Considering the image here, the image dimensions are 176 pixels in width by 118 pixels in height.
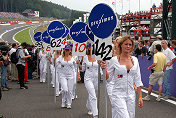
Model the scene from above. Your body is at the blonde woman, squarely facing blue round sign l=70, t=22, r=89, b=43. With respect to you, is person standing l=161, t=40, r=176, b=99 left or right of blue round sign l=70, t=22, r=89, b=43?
right

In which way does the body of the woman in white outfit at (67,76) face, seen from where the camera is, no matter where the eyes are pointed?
toward the camera

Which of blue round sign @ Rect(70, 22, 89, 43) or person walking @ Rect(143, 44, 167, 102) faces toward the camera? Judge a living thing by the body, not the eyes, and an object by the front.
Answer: the blue round sign

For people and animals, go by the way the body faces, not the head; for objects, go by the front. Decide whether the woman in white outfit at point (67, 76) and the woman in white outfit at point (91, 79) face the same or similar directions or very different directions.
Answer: same or similar directions

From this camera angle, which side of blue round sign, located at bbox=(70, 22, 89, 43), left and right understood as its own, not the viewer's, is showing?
front

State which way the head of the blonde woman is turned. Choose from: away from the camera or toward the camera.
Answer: toward the camera

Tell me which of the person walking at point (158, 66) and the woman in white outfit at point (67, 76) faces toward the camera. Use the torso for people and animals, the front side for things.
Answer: the woman in white outfit

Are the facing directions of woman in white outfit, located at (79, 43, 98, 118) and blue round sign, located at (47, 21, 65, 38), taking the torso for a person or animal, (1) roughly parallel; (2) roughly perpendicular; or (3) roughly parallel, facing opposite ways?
roughly parallel

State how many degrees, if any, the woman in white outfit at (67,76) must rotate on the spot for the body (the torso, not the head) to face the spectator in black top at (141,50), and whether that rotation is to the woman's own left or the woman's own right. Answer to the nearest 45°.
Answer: approximately 135° to the woman's own left

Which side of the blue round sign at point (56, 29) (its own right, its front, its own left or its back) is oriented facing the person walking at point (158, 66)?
left
